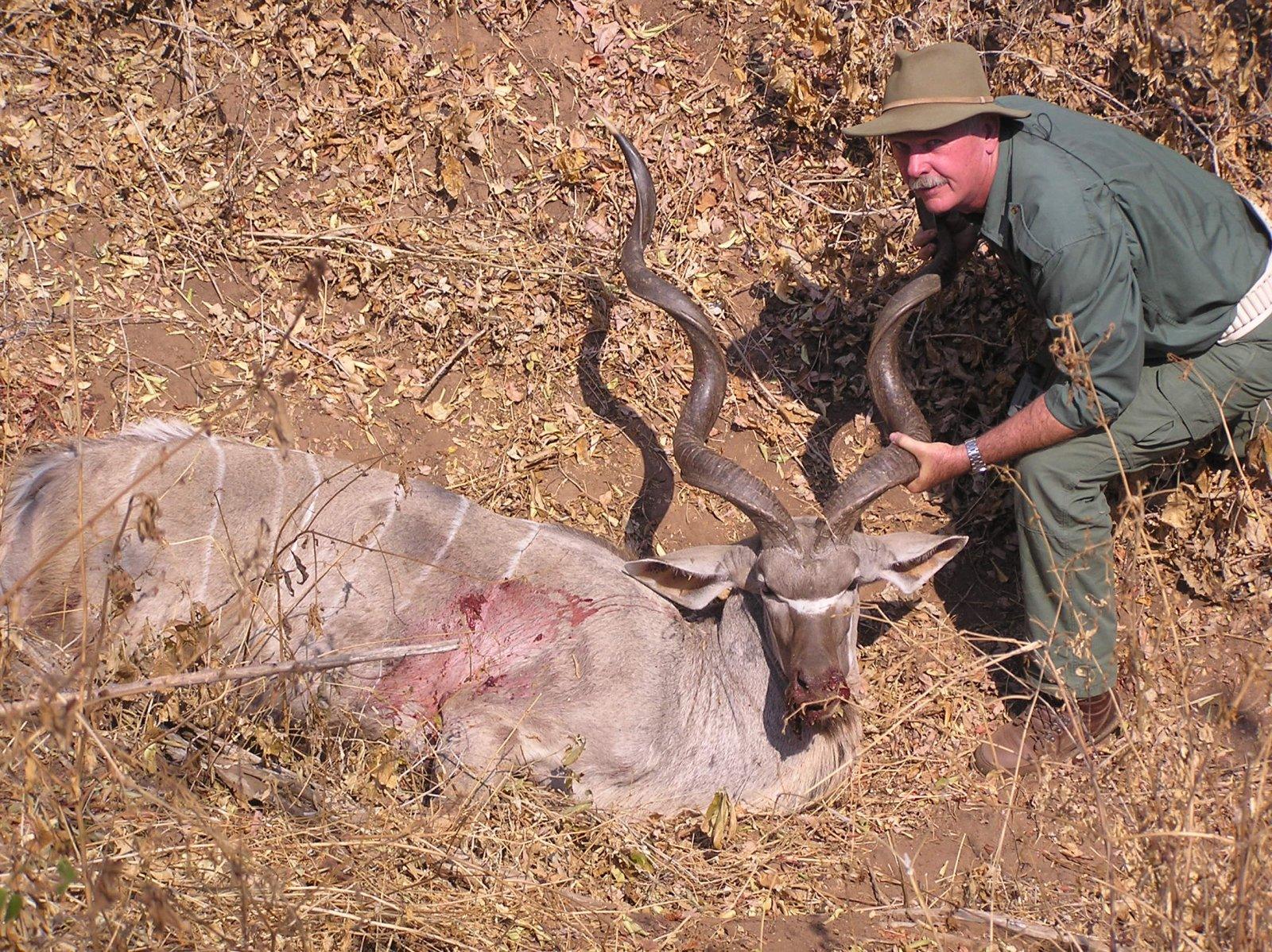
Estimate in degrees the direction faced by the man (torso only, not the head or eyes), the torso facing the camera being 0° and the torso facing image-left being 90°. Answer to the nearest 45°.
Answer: approximately 90°

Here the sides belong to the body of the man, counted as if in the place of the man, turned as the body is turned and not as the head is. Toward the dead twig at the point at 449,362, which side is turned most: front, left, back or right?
front

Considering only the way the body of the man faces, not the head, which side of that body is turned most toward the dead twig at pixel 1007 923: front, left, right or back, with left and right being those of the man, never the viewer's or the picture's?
left
